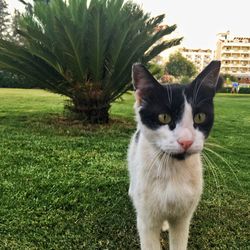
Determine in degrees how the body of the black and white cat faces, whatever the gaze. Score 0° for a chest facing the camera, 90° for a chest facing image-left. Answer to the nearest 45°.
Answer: approximately 0°

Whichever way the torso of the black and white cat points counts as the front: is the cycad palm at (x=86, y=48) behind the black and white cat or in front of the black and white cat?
behind
